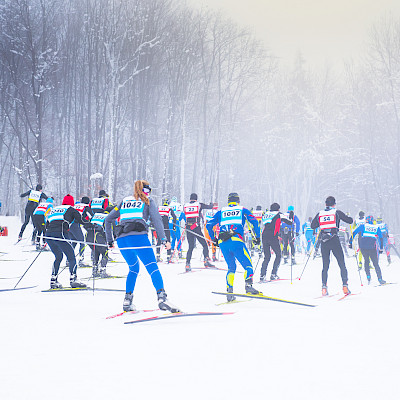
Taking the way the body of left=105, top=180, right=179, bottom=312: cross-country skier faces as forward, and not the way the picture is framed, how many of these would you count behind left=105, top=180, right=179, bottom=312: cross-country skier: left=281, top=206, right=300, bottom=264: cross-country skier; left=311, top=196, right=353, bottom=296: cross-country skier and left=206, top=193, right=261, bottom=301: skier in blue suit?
0

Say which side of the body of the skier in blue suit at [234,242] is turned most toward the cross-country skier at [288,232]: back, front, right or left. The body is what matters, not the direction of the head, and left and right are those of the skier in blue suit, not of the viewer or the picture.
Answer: front

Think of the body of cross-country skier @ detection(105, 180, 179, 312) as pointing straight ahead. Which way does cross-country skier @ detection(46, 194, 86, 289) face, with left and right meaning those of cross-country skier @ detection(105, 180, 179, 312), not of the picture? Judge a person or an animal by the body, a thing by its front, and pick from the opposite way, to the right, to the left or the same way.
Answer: the same way

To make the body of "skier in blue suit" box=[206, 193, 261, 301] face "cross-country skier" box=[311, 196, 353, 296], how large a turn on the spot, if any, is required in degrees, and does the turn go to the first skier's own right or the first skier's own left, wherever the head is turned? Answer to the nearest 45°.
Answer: approximately 45° to the first skier's own right

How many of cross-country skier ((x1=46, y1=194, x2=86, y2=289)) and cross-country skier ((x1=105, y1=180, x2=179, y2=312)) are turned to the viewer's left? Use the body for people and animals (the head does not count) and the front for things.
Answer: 0

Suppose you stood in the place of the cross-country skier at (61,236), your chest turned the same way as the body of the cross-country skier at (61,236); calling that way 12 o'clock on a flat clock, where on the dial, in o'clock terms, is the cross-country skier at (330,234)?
the cross-country skier at (330,234) is roughly at 2 o'clock from the cross-country skier at (61,236).

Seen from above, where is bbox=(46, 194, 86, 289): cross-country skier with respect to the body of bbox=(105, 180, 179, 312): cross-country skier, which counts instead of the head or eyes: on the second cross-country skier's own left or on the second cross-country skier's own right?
on the second cross-country skier's own left

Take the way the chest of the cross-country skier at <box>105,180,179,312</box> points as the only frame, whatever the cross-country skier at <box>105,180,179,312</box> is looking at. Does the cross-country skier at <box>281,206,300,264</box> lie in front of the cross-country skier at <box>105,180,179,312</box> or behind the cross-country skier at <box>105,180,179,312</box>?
in front

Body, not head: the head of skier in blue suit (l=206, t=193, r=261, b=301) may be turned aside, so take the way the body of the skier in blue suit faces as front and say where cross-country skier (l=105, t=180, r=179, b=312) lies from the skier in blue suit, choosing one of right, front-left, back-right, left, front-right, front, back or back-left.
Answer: back-left

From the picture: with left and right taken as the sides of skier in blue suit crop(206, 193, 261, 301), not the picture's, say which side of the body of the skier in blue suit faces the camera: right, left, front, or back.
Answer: back

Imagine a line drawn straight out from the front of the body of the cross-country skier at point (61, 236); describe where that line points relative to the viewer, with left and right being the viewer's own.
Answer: facing away from the viewer and to the right of the viewer

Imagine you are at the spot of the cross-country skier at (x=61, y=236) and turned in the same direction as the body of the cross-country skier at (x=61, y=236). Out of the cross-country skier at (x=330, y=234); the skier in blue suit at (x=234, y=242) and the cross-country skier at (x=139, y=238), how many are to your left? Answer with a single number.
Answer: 0

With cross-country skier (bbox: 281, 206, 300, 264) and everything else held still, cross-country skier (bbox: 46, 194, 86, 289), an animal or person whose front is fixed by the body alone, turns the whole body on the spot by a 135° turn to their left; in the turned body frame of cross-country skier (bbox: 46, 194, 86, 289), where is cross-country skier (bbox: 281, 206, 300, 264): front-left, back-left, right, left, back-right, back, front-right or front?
back-right

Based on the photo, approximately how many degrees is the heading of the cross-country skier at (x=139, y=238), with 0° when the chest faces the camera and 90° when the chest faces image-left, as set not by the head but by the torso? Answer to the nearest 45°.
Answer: approximately 225°

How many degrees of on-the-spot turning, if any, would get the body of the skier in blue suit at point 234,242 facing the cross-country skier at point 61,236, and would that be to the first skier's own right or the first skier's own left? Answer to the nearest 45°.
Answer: approximately 90° to the first skier's own left

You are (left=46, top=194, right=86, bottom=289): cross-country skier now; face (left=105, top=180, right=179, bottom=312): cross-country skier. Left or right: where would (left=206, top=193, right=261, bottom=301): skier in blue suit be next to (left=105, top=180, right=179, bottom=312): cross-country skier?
left

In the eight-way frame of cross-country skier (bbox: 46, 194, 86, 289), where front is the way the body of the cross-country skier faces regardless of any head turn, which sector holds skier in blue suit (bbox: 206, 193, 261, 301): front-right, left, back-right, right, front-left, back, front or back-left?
right
